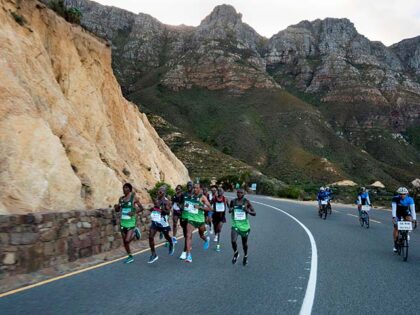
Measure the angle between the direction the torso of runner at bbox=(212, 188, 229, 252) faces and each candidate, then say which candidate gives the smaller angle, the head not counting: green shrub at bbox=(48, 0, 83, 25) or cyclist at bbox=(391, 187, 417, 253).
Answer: the cyclist

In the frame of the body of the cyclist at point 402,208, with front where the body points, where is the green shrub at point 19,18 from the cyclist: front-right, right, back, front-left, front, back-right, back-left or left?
right

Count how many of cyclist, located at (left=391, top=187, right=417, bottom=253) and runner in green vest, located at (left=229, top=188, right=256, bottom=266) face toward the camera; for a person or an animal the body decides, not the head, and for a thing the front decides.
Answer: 2

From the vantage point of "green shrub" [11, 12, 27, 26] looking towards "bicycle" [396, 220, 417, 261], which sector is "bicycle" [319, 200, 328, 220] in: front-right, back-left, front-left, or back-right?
front-left

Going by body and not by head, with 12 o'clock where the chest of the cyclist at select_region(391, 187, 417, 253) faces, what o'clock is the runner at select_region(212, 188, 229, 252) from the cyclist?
The runner is roughly at 3 o'clock from the cyclist.

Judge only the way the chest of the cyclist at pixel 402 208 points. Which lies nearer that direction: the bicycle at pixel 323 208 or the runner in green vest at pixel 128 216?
the runner in green vest

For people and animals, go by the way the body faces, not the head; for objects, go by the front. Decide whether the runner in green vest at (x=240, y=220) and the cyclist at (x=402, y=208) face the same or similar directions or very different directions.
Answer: same or similar directions

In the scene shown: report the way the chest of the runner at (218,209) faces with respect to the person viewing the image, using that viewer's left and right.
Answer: facing the viewer

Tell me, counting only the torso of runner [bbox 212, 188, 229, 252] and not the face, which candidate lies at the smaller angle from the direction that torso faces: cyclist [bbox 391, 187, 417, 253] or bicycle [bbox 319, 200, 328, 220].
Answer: the cyclist

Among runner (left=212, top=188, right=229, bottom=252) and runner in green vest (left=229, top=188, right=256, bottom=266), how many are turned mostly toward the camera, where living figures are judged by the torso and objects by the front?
2

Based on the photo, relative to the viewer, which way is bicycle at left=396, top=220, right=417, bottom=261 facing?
toward the camera

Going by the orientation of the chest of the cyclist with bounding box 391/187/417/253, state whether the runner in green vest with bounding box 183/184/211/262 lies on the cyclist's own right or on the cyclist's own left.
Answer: on the cyclist's own right

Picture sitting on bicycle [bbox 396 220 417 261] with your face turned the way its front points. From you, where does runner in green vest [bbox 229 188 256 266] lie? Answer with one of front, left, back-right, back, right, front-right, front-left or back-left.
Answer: front-right

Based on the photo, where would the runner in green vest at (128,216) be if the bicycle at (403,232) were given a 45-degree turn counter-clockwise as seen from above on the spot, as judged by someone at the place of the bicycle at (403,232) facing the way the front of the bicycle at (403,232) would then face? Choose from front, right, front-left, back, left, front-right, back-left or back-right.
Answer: right

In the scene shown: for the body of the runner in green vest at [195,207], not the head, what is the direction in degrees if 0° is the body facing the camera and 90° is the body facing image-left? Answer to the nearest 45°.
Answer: approximately 45°
